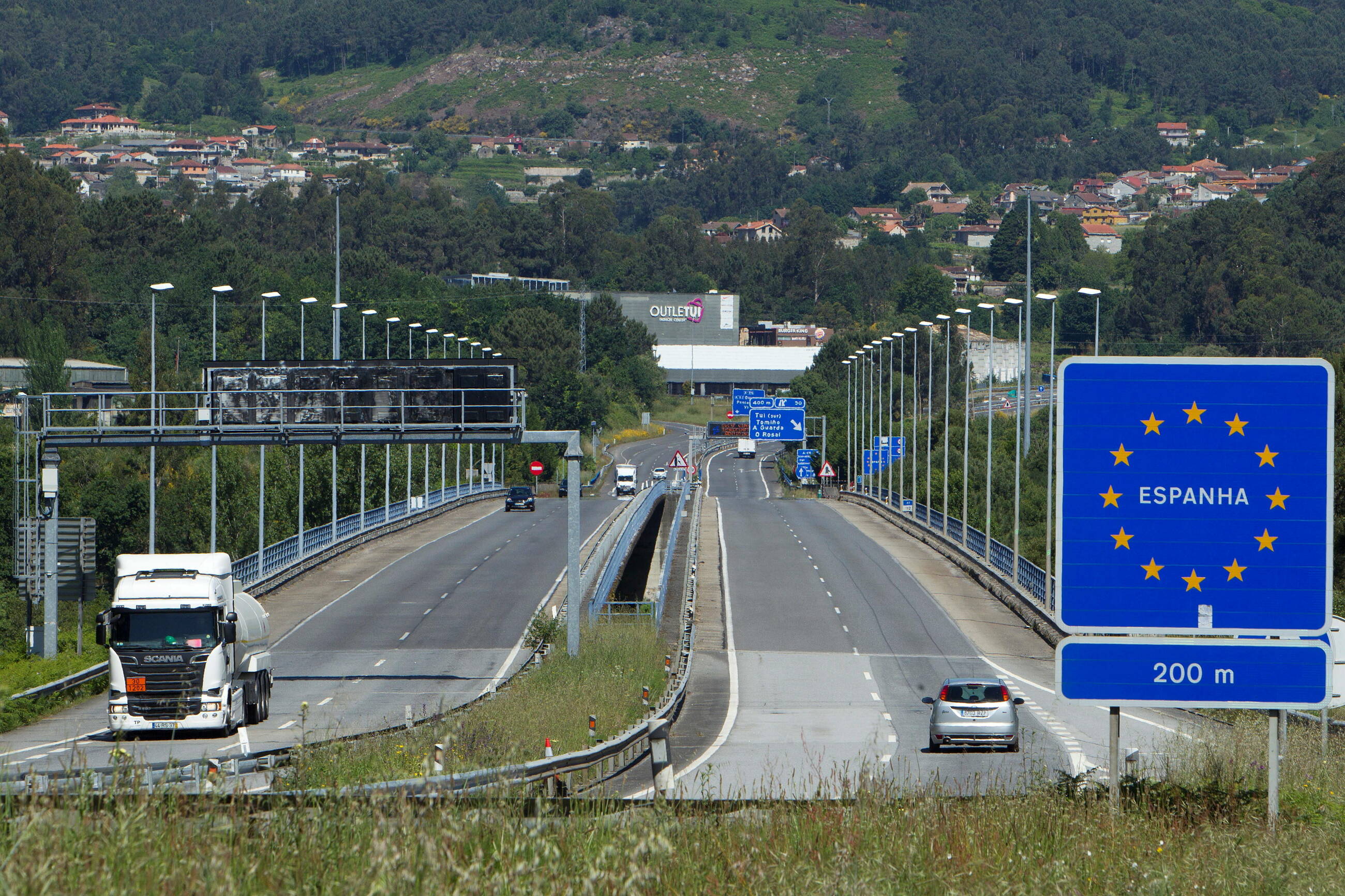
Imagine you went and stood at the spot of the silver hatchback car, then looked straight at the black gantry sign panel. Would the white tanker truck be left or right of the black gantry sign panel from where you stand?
left

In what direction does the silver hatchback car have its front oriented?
away from the camera

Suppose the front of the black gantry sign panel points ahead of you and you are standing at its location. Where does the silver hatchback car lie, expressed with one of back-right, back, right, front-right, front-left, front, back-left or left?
back-right

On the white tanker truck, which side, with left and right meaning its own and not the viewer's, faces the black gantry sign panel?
back

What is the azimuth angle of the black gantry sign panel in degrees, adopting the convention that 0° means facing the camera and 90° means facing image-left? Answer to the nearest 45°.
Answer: approximately 180°

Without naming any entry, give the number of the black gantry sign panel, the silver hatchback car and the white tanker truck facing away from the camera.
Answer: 2

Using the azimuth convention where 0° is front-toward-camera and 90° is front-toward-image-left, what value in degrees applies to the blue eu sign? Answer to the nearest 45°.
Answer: approximately 0°

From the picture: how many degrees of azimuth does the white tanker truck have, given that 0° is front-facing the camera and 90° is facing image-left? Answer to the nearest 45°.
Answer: approximately 0°

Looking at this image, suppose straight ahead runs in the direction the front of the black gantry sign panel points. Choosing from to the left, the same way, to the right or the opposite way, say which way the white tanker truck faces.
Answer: the opposite way

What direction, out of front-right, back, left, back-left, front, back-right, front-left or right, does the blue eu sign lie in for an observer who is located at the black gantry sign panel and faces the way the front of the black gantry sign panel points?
back

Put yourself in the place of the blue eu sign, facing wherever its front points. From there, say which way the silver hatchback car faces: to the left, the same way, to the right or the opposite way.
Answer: the opposite way

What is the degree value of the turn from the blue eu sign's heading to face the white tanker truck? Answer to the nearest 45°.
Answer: approximately 135° to its right

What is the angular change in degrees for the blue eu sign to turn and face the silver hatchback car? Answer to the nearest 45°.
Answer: approximately 180°

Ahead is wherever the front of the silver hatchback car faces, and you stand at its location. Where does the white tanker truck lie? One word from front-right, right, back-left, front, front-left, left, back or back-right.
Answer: left
